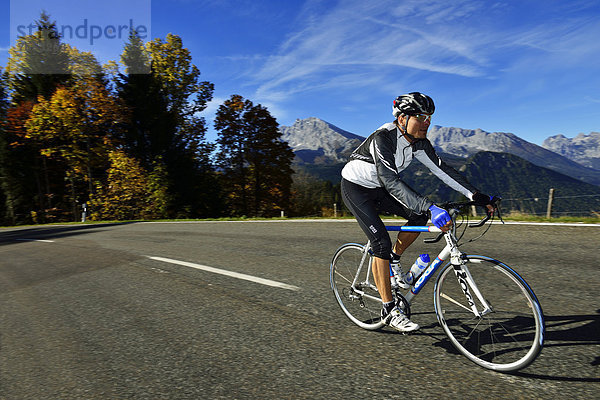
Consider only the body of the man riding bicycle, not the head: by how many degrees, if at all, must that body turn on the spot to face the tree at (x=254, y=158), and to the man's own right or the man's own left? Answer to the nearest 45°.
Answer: approximately 180°

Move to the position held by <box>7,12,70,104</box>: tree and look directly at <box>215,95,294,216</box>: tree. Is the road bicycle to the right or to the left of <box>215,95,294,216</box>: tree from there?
right

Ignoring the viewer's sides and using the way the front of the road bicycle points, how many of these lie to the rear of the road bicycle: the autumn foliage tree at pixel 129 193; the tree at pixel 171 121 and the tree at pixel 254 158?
3

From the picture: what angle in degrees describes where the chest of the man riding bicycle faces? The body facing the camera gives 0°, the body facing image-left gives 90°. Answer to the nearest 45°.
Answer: approximately 315°

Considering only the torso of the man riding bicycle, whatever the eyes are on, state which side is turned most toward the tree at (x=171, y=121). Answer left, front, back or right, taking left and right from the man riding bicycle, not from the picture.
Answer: back

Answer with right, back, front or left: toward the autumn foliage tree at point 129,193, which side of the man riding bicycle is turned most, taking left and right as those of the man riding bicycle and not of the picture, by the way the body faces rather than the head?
back

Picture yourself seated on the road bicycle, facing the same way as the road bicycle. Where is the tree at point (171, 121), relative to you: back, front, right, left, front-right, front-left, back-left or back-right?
back
